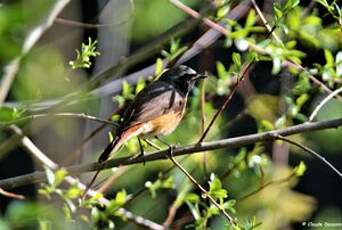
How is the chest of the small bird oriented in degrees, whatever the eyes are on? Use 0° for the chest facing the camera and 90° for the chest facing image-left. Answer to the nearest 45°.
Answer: approximately 270°

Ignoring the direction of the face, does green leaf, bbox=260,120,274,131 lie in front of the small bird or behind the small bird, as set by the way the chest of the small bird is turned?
in front
